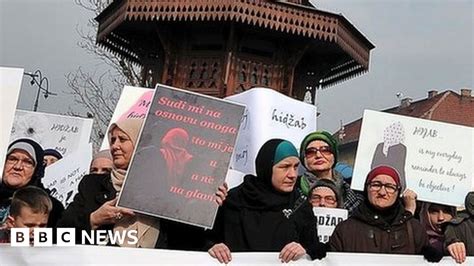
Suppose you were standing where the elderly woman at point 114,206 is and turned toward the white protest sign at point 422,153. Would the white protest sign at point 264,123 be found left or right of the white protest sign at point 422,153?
left

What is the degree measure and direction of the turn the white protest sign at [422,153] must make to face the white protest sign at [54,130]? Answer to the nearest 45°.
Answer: approximately 90° to its right

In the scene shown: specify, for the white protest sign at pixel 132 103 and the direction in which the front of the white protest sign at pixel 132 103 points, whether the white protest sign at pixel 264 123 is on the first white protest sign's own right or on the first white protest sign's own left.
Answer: on the first white protest sign's own left

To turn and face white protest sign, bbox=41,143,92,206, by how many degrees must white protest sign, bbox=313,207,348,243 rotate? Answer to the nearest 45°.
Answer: approximately 90° to its right

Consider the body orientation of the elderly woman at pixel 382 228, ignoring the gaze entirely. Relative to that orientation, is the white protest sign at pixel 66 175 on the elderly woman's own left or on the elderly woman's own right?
on the elderly woman's own right

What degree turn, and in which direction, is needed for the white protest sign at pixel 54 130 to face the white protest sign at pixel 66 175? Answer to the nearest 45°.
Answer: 0° — it already faces it

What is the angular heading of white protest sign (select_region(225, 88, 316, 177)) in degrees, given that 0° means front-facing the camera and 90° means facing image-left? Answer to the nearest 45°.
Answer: approximately 0°

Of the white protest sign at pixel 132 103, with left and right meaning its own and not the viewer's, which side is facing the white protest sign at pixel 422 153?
left

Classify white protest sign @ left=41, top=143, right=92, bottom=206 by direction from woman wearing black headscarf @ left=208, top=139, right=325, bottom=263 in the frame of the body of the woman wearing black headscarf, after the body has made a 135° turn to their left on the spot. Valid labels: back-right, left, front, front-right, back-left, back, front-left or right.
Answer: left

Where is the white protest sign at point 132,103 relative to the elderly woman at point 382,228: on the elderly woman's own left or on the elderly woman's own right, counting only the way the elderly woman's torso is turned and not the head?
on the elderly woman's own right

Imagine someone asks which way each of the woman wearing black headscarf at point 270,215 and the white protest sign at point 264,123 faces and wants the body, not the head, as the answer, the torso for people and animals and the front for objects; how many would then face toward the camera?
2

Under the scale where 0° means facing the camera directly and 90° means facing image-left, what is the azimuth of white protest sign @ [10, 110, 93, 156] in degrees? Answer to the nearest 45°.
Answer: approximately 0°

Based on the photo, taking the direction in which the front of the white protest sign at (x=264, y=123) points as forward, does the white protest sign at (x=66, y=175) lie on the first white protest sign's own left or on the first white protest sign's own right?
on the first white protest sign's own right
